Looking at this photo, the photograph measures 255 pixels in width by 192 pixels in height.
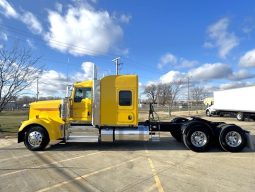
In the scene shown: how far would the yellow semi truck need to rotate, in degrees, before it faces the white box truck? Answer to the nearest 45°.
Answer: approximately 135° to its right

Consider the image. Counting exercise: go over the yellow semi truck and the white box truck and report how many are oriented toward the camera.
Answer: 0

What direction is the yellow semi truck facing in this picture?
to the viewer's left
